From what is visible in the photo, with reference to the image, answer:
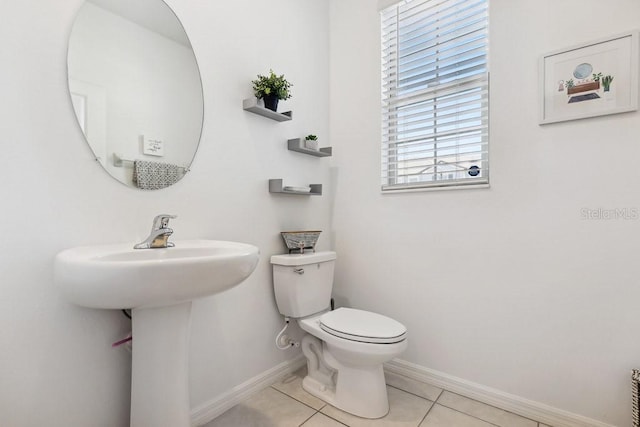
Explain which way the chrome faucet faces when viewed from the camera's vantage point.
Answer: facing the viewer and to the right of the viewer

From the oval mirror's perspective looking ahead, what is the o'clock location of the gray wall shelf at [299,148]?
The gray wall shelf is roughly at 10 o'clock from the oval mirror.

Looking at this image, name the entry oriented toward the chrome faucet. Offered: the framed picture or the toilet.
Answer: the framed picture

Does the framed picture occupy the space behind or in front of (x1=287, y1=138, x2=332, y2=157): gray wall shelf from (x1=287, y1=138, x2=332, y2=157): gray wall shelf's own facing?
in front

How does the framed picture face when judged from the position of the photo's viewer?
facing the viewer and to the left of the viewer

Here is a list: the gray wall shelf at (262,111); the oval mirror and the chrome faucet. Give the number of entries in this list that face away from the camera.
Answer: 0

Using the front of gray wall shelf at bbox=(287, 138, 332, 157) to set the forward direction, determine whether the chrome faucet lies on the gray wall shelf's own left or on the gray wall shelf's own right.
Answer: on the gray wall shelf's own right

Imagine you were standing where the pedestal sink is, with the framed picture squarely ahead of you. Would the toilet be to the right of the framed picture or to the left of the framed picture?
left

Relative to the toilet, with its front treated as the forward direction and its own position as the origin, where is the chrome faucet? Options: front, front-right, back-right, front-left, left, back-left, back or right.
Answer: right

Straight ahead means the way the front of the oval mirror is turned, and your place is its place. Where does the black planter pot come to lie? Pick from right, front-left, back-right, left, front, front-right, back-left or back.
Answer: front-left
